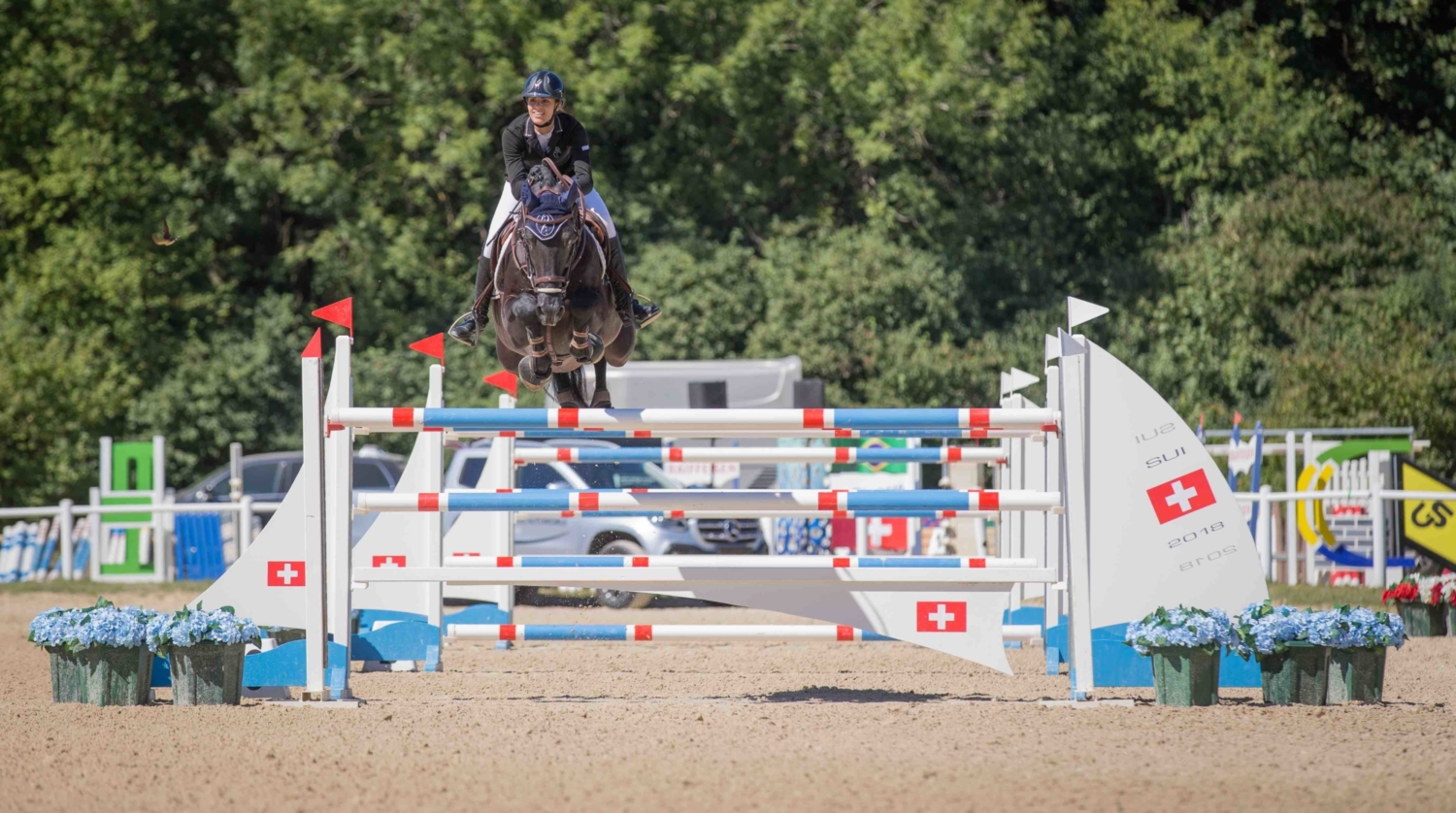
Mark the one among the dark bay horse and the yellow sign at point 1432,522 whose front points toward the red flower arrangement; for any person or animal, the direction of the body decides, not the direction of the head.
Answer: the yellow sign

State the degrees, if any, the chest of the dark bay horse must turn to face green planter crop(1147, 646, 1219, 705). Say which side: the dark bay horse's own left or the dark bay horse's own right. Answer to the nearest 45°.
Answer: approximately 90° to the dark bay horse's own left

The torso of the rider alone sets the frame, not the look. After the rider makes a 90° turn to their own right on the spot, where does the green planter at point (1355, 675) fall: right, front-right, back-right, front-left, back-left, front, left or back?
back

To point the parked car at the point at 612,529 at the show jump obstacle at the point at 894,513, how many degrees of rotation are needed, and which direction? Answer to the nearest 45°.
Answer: approximately 45° to its right

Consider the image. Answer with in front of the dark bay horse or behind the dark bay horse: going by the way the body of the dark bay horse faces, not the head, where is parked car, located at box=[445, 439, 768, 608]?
behind

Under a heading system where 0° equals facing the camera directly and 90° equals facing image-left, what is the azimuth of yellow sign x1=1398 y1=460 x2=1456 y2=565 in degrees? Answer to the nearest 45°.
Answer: approximately 0°

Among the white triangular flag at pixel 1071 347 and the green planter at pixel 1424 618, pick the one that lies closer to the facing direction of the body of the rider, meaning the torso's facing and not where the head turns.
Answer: the white triangular flag

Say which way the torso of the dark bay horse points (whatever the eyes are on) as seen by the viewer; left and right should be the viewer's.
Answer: facing the viewer

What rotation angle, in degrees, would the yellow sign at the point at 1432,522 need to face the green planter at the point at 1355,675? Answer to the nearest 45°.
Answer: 0° — it already faces it

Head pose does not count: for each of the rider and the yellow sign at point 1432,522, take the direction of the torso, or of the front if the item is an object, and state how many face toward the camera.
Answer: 2

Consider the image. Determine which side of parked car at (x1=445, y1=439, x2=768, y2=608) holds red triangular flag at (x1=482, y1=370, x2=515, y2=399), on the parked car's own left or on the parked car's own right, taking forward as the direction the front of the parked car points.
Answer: on the parked car's own right

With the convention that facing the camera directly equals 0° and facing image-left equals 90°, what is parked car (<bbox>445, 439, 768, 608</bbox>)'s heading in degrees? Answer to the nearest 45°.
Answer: approximately 315°

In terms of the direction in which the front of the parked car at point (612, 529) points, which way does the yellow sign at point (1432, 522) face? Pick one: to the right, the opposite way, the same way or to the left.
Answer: to the right

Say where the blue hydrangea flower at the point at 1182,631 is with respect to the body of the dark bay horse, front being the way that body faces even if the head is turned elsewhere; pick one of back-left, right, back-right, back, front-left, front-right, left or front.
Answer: left

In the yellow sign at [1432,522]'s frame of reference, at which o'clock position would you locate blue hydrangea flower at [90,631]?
The blue hydrangea flower is roughly at 1 o'clock from the yellow sign.

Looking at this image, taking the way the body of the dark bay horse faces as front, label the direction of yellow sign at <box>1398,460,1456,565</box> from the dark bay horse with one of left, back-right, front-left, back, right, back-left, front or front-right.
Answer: back-left
